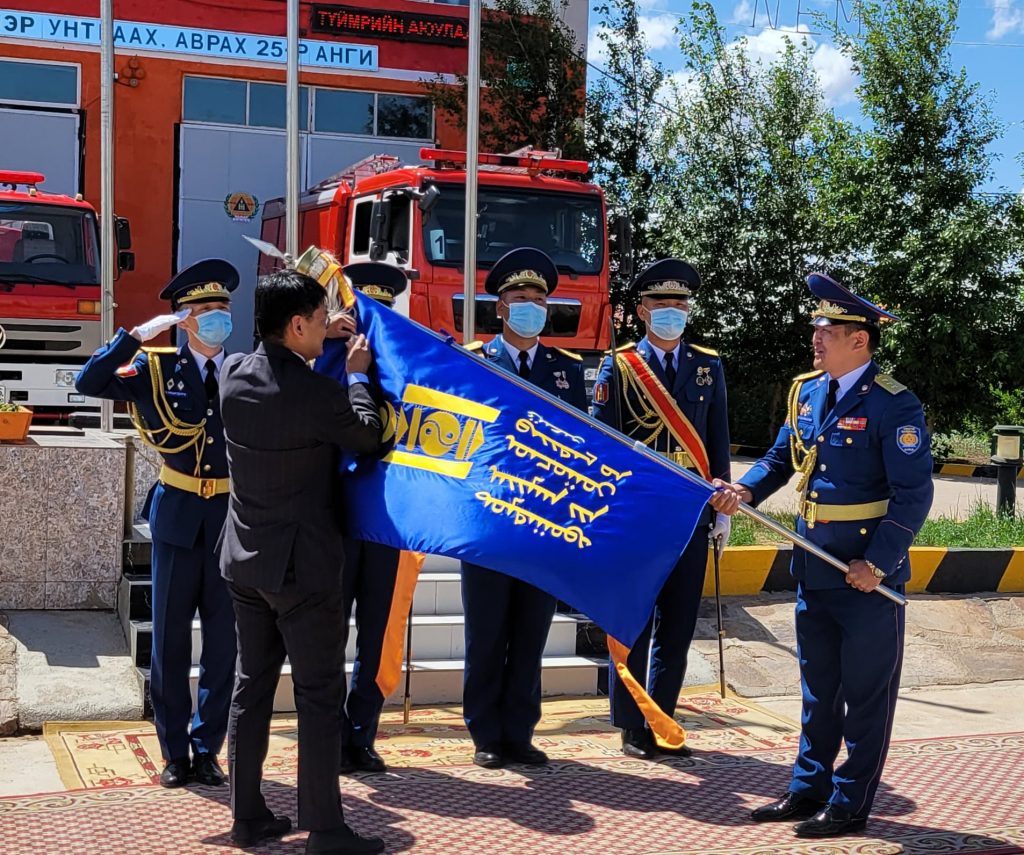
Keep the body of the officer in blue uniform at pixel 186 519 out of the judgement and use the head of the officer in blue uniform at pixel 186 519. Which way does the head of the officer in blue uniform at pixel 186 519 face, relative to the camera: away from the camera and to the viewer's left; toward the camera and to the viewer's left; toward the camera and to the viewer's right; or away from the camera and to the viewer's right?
toward the camera and to the viewer's right

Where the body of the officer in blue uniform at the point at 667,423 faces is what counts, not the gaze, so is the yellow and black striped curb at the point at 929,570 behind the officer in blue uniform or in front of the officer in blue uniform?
behind

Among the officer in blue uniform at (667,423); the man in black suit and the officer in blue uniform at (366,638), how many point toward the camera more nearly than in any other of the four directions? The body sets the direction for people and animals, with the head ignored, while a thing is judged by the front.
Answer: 2

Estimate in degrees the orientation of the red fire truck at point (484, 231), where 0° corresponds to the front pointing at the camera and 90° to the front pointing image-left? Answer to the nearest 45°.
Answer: approximately 315°

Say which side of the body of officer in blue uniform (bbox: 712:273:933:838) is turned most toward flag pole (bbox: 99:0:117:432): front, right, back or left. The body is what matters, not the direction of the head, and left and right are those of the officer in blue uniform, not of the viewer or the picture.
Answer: right

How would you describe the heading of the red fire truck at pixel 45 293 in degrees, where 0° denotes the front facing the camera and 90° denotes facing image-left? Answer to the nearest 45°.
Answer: approximately 0°

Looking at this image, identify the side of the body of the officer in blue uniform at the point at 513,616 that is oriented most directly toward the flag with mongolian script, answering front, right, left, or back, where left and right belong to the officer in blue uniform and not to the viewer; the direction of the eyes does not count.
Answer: front

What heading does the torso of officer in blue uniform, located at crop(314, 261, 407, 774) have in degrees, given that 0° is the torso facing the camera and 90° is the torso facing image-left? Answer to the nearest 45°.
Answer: approximately 0°

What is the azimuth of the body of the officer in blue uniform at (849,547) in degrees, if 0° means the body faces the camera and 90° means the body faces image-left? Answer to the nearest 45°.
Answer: approximately 45°

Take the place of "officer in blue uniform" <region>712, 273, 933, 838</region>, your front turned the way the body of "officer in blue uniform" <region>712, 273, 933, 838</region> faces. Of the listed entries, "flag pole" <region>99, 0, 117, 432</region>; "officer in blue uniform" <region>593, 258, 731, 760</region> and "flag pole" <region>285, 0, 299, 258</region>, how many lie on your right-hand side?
3

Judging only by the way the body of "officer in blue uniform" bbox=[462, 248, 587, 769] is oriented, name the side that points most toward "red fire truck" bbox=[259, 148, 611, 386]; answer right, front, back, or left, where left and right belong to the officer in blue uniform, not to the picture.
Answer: back
